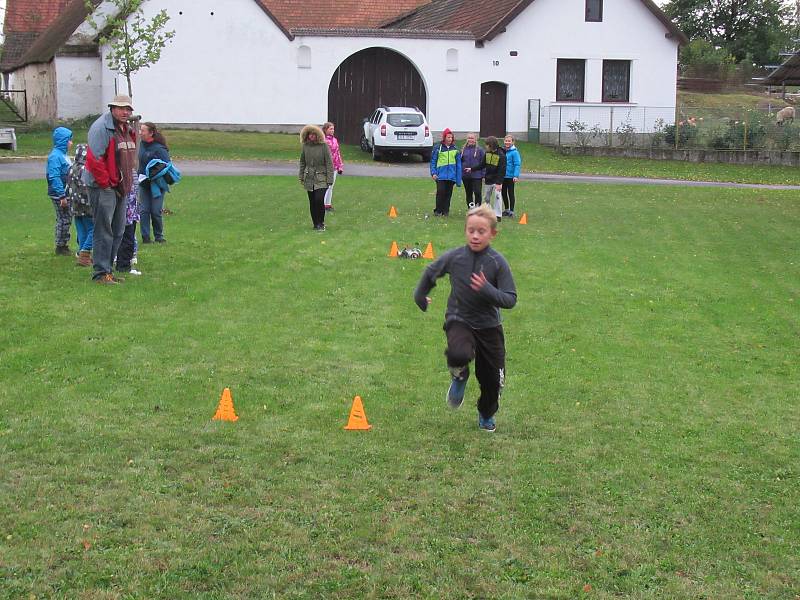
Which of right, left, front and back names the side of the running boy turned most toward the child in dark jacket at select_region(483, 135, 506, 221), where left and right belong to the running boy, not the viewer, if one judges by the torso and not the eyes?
back

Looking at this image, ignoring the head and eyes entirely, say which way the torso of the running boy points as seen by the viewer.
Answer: toward the camera

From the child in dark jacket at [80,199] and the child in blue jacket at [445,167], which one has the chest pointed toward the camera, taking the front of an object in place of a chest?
the child in blue jacket

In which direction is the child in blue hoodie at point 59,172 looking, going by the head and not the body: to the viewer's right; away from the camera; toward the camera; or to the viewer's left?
to the viewer's right

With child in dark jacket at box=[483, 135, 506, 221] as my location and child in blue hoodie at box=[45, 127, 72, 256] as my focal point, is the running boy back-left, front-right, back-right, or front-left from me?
front-left

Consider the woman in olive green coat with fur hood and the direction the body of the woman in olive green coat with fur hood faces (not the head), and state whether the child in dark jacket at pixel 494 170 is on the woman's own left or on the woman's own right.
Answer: on the woman's own left

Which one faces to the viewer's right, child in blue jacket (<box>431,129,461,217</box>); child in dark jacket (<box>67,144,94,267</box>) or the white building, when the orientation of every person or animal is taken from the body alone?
the child in dark jacket

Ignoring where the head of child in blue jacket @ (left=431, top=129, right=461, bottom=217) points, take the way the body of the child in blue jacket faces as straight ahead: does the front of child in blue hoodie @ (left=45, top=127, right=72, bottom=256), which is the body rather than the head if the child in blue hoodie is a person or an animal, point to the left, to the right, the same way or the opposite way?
to the left

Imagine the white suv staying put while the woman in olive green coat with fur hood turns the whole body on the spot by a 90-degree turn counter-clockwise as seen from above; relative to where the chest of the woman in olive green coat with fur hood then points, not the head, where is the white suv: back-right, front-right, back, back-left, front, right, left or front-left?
left

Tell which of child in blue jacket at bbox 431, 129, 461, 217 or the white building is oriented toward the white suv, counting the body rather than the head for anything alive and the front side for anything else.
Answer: the white building

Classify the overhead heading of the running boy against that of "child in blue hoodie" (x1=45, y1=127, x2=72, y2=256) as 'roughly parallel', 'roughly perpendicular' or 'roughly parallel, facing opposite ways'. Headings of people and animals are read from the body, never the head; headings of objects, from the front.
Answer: roughly perpendicular

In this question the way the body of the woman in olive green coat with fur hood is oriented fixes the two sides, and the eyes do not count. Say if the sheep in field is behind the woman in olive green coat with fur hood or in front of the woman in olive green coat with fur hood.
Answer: behind

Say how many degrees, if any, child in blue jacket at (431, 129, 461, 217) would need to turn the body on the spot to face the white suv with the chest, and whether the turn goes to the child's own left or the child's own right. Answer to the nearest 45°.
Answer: approximately 180°

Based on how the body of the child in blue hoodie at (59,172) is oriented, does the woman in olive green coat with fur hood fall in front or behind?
in front

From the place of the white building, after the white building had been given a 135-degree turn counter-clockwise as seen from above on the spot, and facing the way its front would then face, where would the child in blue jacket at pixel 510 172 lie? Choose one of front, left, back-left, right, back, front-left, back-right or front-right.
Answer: back-right

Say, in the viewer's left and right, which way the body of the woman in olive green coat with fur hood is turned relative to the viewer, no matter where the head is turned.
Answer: facing the viewer

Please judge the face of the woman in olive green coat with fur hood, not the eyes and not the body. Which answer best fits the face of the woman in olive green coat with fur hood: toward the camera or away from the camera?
toward the camera
